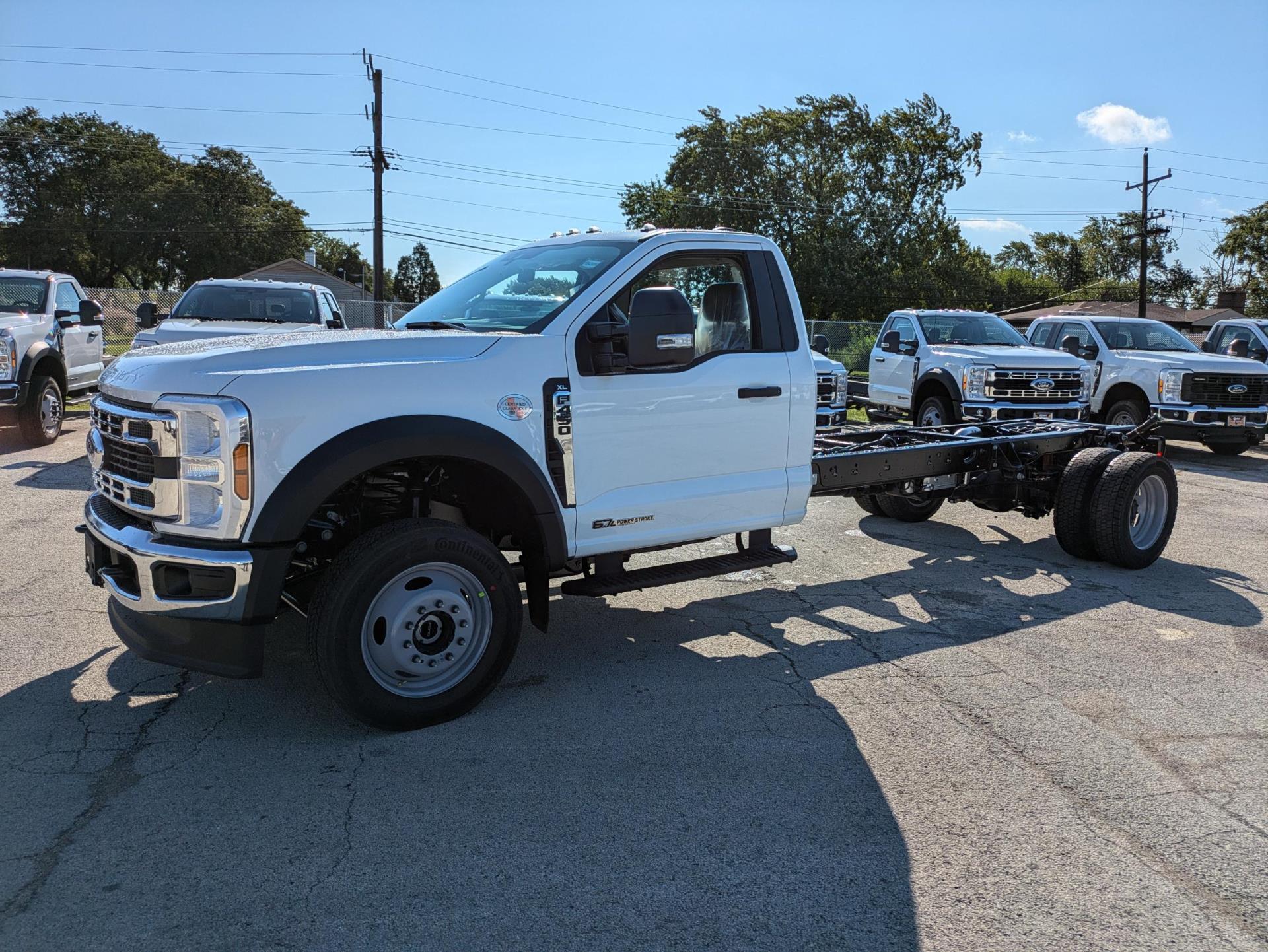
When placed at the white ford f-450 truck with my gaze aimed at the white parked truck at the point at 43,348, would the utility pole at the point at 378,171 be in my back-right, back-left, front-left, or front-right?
front-right

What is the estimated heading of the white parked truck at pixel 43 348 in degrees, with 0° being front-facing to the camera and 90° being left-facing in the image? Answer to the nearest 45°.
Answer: approximately 45°

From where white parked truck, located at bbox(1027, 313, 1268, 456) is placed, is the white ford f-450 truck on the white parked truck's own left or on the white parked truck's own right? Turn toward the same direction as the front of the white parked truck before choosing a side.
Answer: on the white parked truck's own right

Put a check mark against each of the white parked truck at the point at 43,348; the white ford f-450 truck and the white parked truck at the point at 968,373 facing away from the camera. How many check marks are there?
0

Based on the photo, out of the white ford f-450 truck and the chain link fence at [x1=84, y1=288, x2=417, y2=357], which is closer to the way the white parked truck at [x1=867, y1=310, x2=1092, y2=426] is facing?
the white ford f-450 truck

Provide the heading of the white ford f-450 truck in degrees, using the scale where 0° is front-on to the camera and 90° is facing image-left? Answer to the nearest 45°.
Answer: approximately 45°

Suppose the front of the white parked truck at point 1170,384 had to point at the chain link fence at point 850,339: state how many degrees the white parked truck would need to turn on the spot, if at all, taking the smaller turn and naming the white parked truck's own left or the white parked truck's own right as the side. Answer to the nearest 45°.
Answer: approximately 180°

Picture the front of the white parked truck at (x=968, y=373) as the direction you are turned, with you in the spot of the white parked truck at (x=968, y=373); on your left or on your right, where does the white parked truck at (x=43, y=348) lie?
on your right

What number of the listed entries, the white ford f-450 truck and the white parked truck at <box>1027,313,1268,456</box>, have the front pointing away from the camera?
0

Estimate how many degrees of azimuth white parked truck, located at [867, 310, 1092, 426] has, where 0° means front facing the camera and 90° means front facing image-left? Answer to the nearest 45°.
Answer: approximately 315°

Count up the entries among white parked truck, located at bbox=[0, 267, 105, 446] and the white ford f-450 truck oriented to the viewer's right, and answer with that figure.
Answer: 0

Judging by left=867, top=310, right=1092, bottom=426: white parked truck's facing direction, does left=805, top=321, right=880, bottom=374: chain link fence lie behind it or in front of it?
behind
